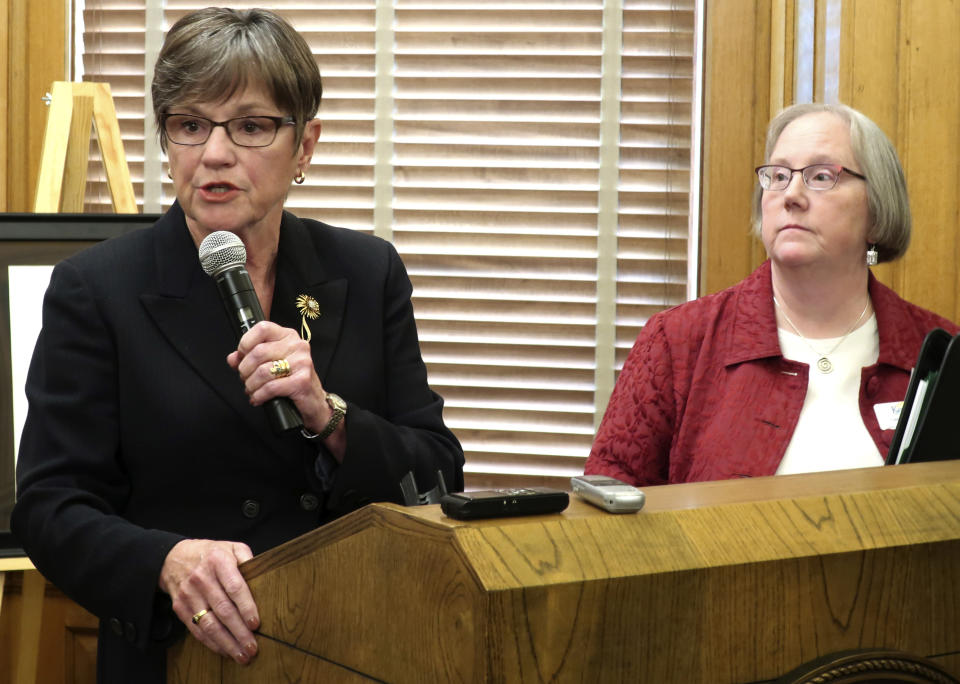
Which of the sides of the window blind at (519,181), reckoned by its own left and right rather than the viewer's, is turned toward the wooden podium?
front

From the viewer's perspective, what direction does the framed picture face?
toward the camera

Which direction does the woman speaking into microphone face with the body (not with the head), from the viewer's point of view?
toward the camera

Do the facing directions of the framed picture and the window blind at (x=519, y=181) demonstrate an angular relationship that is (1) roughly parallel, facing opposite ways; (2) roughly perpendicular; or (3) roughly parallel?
roughly parallel

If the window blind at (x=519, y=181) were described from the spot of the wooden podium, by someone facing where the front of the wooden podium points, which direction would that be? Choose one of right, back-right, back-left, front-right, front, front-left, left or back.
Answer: back-left

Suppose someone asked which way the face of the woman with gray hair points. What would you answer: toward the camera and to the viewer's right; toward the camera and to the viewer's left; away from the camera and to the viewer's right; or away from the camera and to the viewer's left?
toward the camera and to the viewer's left

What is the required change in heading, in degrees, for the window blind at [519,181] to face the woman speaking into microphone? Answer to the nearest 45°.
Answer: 0° — it already faces them

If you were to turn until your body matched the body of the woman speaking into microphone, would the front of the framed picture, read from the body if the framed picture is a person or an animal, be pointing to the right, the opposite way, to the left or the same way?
the same way

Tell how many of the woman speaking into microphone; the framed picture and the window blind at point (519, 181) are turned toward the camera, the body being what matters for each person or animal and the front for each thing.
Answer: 3

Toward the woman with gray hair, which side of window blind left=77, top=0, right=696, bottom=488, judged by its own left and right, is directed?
front

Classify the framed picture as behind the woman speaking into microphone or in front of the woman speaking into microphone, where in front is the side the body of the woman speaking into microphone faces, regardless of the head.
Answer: behind

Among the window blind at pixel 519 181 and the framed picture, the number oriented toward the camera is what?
2

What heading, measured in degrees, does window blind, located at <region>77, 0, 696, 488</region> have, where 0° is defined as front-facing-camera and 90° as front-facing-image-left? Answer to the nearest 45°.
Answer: approximately 0°

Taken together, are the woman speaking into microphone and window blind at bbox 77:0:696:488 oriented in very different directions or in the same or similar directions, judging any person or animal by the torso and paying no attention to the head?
same or similar directions
